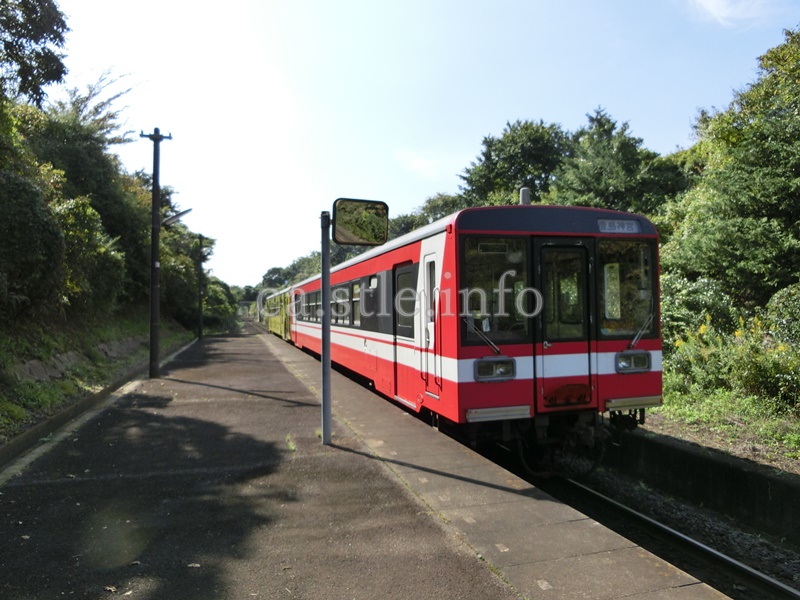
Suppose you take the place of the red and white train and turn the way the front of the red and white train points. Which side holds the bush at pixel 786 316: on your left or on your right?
on your left

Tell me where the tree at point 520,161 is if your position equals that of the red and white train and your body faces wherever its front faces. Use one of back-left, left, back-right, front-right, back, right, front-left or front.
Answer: back-left

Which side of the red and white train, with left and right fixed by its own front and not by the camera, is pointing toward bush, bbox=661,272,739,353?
left

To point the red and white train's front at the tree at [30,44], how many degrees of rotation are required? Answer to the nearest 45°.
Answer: approximately 135° to its right

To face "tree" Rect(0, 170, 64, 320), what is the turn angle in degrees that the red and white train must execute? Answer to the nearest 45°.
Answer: approximately 135° to its right

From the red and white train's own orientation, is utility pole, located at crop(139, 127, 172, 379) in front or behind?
behind

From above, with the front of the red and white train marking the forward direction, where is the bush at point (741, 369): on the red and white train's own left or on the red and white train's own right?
on the red and white train's own left

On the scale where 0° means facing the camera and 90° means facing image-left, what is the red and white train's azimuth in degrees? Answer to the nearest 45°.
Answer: approximately 315°

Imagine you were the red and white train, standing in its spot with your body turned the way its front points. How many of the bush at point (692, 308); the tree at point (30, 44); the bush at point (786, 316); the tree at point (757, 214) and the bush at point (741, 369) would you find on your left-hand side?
4
